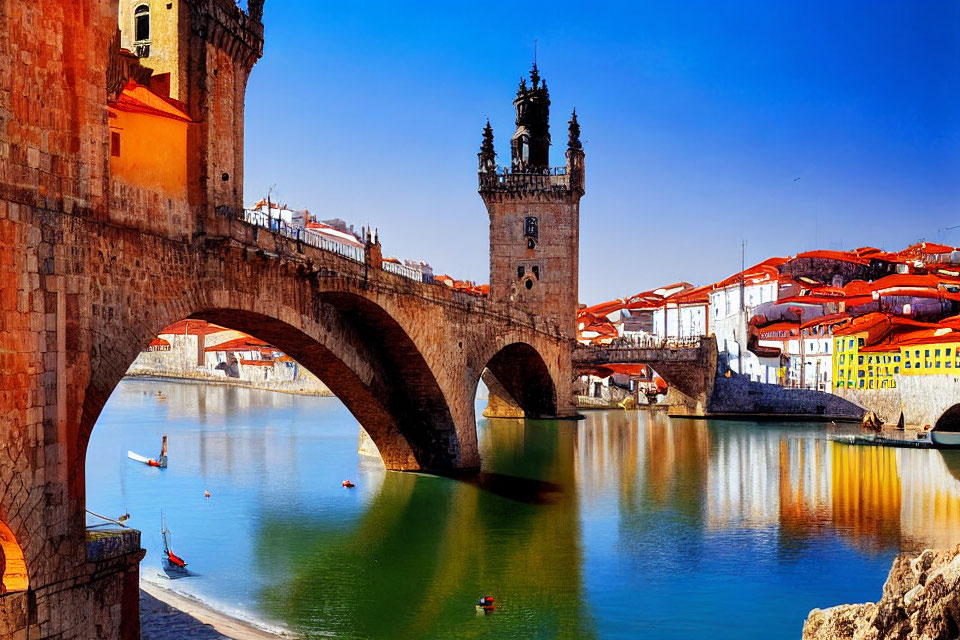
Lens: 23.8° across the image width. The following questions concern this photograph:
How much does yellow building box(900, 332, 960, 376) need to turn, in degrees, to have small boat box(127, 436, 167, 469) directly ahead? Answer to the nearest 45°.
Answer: approximately 45° to its right

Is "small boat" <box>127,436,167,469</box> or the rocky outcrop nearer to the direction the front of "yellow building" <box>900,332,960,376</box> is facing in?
the rocky outcrop

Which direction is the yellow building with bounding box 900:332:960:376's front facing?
toward the camera

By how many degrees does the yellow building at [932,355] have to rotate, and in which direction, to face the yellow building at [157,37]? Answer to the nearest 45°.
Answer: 0° — it already faces it

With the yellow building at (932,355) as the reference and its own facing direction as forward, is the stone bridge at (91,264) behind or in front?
in front

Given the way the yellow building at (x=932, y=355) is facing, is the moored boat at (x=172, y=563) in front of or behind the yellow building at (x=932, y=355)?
in front

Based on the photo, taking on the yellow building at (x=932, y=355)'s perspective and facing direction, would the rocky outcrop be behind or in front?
in front

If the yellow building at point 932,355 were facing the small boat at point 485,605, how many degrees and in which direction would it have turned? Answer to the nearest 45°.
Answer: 0° — it already faces it
